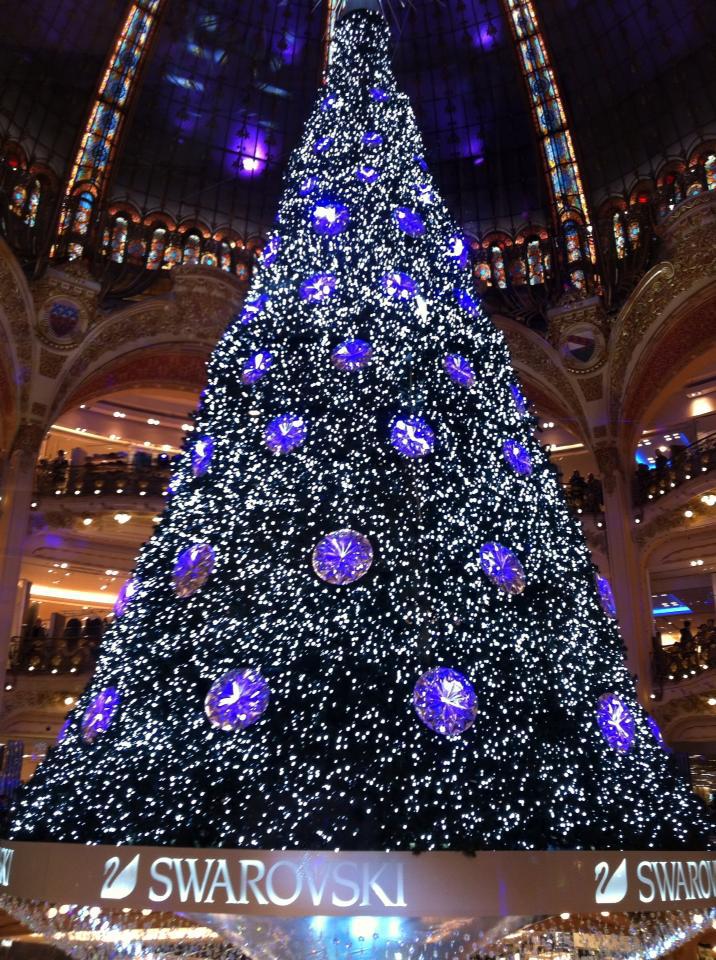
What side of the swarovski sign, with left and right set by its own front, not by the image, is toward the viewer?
front
